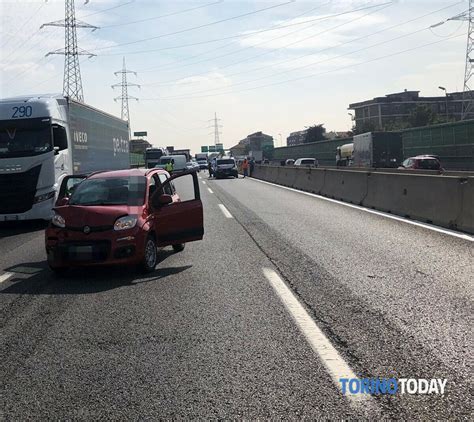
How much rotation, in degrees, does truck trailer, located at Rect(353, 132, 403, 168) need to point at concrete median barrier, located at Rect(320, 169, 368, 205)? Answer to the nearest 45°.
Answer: approximately 135° to its left

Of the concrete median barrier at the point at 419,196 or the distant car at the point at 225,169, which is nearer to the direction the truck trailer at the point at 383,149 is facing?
the distant car

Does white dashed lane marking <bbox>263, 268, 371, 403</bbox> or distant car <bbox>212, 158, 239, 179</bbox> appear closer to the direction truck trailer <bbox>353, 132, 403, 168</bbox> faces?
the distant car

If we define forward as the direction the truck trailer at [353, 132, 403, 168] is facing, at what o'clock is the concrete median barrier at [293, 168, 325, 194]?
The concrete median barrier is roughly at 8 o'clock from the truck trailer.

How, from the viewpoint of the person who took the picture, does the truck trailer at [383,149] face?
facing away from the viewer and to the left of the viewer

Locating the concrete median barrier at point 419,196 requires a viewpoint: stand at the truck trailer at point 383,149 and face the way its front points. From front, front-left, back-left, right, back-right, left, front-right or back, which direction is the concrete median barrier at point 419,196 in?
back-left

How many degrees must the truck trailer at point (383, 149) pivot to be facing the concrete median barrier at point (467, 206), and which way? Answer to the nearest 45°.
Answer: approximately 135° to its left

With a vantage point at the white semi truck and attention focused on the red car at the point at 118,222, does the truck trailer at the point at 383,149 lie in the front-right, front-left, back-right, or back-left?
back-left

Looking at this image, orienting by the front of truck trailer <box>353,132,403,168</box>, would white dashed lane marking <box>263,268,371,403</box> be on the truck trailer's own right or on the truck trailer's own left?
on the truck trailer's own left

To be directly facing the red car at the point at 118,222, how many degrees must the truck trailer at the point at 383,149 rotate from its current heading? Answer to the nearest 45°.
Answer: approximately 135° to its left
